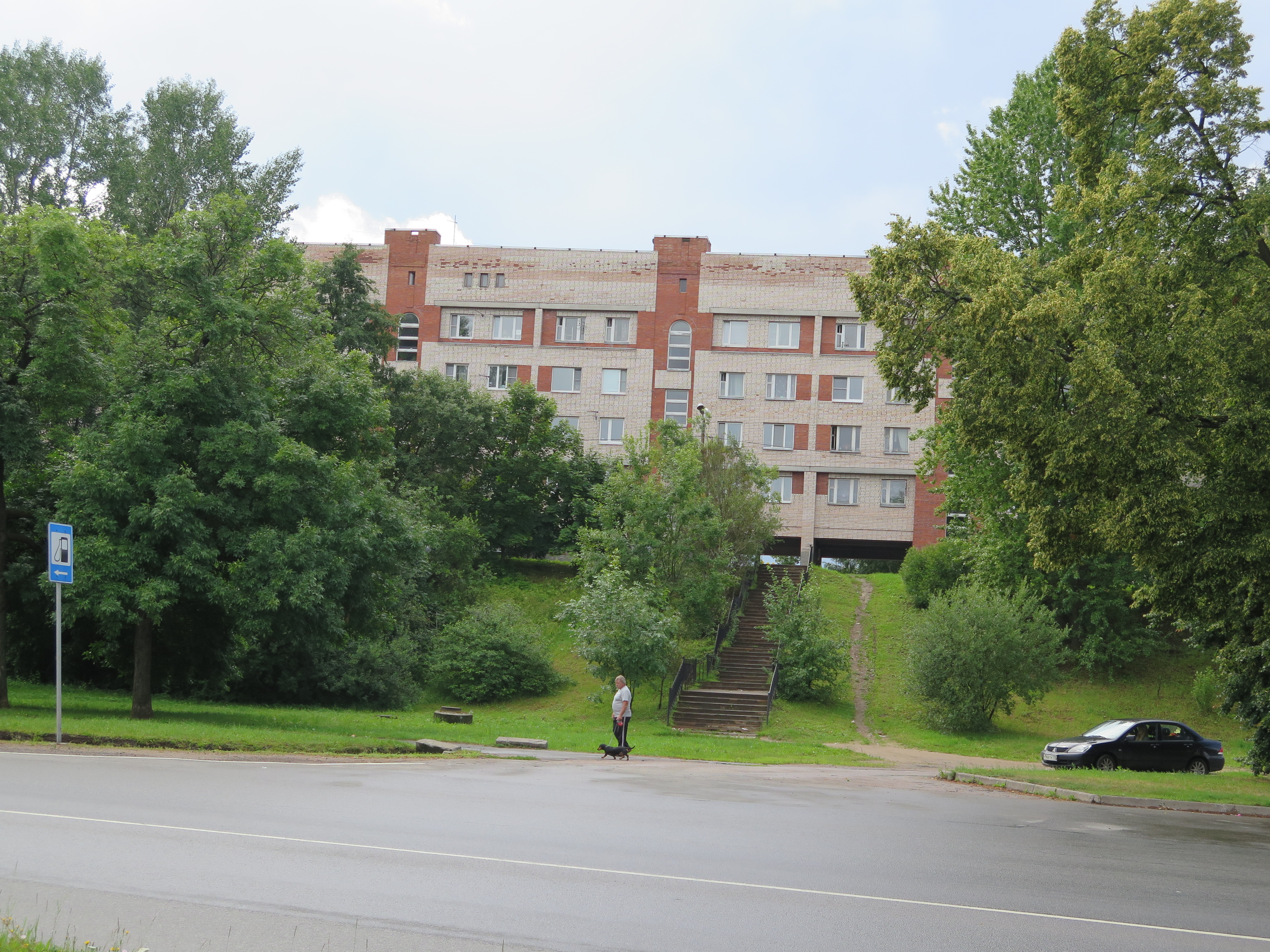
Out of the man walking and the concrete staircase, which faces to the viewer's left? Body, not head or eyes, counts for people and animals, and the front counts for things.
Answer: the man walking

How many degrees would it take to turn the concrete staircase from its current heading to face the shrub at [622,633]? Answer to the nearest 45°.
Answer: approximately 45° to its right

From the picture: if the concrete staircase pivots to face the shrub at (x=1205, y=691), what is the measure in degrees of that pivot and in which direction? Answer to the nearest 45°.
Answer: approximately 90° to its left

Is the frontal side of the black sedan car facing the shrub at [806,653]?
no

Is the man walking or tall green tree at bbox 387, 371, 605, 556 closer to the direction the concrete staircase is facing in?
the man walking

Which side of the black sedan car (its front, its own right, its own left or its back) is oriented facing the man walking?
front

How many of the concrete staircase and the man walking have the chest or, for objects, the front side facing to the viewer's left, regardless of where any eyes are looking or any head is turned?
1

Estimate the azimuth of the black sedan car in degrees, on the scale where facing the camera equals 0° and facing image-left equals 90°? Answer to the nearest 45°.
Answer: approximately 45°

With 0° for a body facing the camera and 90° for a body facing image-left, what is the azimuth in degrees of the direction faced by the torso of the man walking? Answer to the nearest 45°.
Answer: approximately 90°

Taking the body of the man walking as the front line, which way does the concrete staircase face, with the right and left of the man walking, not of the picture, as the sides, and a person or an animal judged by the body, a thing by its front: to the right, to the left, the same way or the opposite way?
to the left

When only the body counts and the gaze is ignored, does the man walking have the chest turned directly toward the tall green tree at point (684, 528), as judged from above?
no

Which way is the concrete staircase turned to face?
toward the camera

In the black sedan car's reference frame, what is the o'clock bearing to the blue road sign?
The blue road sign is roughly at 12 o'clock from the black sedan car.

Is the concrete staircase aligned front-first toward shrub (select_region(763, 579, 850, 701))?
no

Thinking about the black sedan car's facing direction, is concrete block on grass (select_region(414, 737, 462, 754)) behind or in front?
in front
